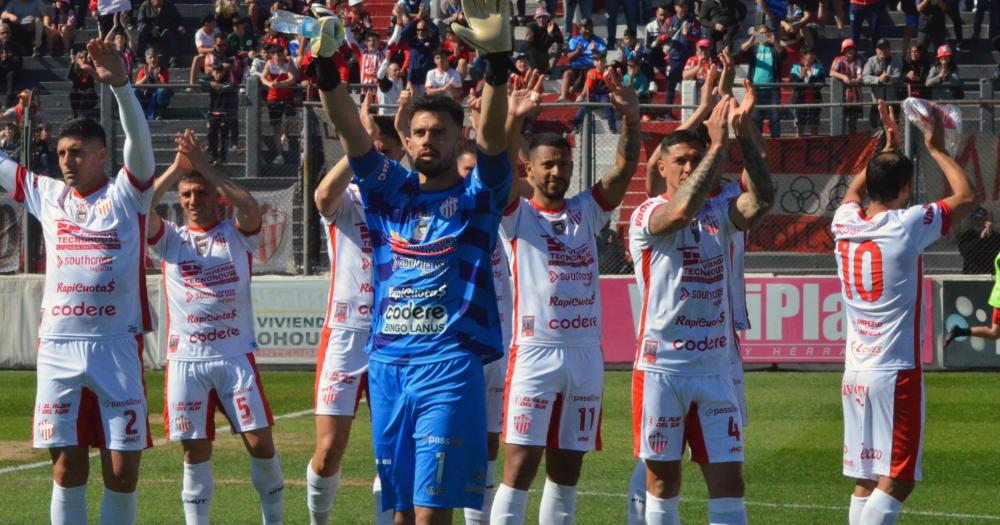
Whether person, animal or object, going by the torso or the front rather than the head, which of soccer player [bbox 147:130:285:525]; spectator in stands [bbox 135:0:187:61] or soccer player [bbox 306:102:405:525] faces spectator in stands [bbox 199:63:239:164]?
spectator in stands [bbox 135:0:187:61]

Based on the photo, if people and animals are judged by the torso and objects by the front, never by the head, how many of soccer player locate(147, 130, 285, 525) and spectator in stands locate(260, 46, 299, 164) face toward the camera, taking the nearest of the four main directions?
2

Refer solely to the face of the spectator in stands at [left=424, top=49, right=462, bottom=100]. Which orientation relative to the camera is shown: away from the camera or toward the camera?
toward the camera

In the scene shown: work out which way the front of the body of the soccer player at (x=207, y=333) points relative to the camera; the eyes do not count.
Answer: toward the camera

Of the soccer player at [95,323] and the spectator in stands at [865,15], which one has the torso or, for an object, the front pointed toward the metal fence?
the spectator in stands

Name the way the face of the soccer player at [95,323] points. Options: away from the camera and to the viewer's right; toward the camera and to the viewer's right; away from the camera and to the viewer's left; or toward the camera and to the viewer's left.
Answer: toward the camera and to the viewer's left

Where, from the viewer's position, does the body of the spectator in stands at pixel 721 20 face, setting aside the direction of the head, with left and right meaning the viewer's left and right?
facing the viewer

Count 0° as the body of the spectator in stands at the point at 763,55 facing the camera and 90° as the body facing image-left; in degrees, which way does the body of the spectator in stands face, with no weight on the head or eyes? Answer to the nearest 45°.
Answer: approximately 0°

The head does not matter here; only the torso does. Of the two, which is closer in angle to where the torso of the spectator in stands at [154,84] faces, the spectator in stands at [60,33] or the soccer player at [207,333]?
the soccer player

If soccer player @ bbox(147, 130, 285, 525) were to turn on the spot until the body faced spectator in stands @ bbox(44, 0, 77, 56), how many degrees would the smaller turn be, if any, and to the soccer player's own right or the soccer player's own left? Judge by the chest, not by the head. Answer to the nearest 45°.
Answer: approximately 180°

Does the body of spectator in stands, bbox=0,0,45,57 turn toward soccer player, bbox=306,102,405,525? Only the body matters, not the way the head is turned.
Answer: yes

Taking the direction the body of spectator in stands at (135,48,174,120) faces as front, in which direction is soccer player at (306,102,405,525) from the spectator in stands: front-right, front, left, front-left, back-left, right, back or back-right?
front

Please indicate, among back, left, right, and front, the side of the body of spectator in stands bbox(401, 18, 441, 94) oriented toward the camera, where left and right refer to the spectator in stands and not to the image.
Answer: front
